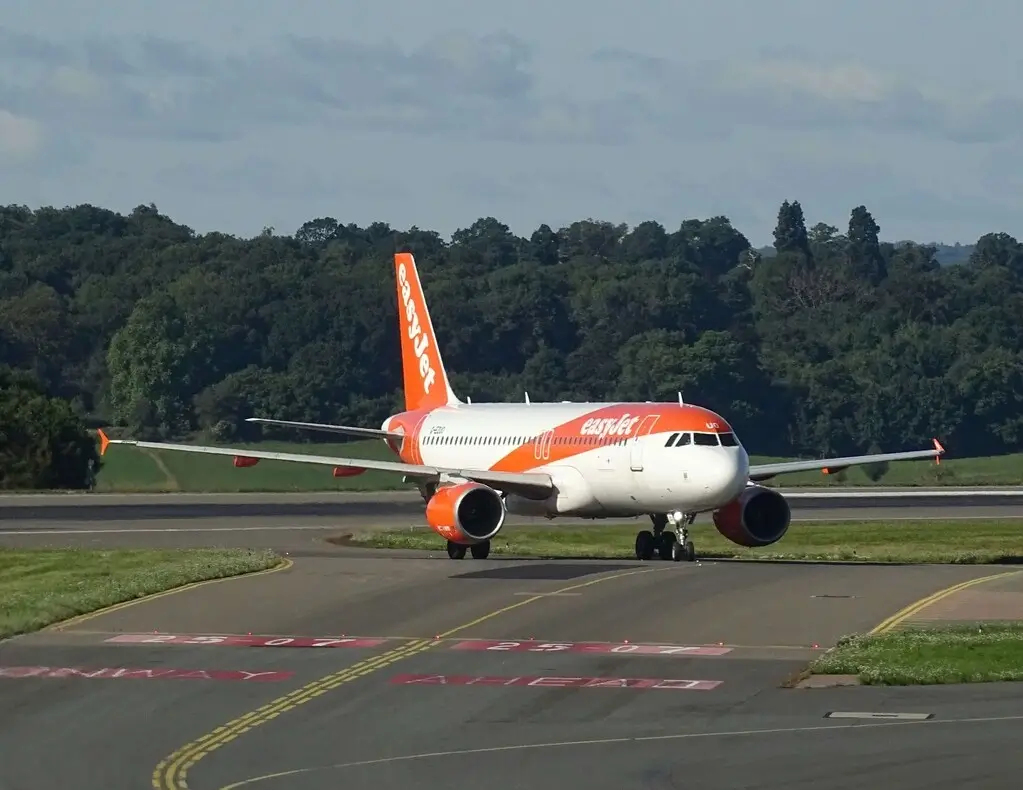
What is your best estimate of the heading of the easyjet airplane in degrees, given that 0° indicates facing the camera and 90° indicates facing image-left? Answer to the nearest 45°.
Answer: approximately 315°
